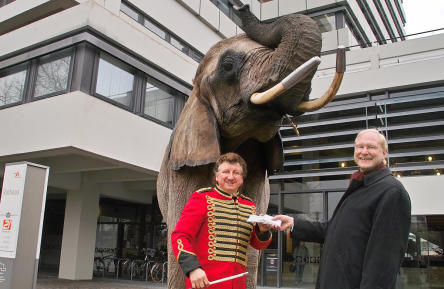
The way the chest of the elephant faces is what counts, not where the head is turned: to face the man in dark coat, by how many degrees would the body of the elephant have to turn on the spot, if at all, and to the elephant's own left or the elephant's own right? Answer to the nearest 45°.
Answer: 0° — it already faces them

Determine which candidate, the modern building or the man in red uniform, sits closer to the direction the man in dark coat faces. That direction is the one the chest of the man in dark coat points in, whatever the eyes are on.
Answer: the man in red uniform

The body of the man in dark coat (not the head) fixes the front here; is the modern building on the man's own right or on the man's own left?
on the man's own right

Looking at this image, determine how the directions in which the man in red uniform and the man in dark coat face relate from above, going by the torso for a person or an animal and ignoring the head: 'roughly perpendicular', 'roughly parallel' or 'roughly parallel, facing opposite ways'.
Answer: roughly perpendicular

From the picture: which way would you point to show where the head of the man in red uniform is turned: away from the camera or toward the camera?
toward the camera

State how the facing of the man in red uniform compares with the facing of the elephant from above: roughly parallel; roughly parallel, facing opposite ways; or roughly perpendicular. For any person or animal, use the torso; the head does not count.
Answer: roughly parallel

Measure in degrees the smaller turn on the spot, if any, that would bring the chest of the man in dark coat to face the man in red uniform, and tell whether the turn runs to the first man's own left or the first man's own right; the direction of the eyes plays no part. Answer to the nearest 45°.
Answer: approximately 45° to the first man's own right

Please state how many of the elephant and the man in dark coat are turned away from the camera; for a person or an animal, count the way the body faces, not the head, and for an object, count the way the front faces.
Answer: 0

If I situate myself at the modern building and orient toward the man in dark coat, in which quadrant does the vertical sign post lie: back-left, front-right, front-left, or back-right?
front-right

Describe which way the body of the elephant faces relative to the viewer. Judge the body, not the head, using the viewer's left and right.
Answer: facing the viewer and to the right of the viewer

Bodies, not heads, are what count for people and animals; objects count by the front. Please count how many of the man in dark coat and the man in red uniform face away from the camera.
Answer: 0

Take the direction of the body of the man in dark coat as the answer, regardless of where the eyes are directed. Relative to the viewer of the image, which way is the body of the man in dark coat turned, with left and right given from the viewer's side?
facing the viewer and to the left of the viewer
